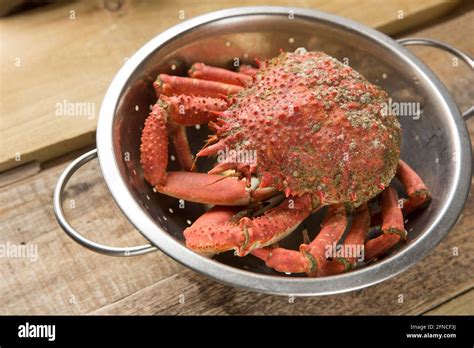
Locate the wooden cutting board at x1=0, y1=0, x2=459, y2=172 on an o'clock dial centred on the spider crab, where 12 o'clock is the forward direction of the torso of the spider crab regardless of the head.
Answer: The wooden cutting board is roughly at 3 o'clock from the spider crab.

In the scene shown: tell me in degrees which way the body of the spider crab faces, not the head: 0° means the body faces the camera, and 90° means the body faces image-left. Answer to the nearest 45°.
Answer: approximately 45°
